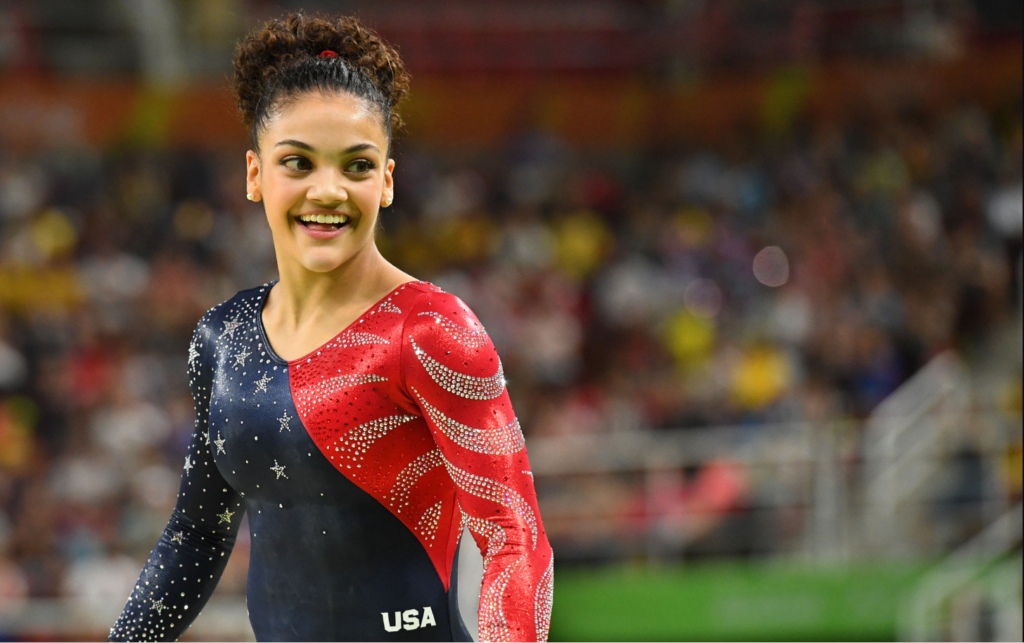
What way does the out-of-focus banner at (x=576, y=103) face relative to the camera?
toward the camera
